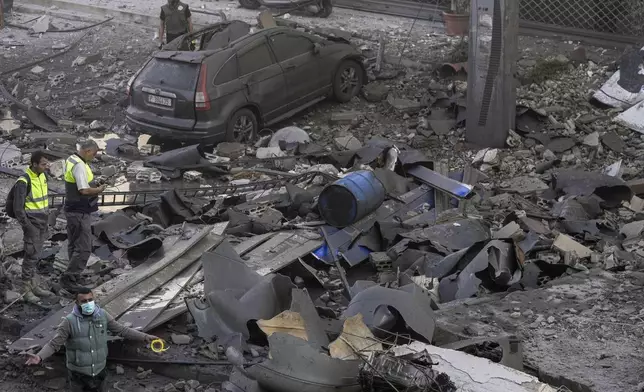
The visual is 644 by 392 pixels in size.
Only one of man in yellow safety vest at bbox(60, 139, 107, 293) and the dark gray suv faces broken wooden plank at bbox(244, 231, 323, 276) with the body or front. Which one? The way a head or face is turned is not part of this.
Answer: the man in yellow safety vest

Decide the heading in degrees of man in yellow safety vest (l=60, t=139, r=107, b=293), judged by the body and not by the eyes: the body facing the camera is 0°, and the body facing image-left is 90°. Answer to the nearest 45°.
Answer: approximately 270°

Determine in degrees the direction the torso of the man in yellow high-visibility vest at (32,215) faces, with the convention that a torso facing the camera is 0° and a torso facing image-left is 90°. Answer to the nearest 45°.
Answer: approximately 315°

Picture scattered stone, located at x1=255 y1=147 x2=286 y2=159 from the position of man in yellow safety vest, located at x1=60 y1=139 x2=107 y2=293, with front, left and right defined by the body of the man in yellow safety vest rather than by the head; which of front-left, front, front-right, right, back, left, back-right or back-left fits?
front-left

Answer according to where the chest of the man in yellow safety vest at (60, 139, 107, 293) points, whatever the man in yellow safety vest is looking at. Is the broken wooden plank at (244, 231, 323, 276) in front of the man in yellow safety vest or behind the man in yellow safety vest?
in front

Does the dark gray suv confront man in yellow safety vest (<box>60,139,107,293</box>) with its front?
no

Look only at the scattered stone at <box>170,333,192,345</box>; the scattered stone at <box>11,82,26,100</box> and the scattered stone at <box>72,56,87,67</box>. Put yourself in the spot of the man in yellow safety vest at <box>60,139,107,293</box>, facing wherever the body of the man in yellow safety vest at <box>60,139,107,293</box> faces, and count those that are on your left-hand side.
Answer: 2

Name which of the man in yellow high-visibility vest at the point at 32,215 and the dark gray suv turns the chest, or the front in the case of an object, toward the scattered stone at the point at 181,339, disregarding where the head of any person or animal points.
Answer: the man in yellow high-visibility vest

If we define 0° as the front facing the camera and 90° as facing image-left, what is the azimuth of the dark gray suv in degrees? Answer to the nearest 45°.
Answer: approximately 225°

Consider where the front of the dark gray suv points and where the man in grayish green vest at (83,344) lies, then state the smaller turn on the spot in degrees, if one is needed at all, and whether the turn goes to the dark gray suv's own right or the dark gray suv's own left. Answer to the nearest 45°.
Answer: approximately 135° to the dark gray suv's own right

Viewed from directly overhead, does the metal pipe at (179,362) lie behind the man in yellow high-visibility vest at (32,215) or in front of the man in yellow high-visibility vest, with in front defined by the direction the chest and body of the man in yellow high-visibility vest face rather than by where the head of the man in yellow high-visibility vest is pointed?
in front

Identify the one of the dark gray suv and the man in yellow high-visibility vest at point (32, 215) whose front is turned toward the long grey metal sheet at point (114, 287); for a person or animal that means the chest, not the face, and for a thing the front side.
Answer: the man in yellow high-visibility vest

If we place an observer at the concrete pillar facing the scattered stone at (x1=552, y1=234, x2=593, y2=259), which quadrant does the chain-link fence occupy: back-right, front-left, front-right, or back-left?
back-left

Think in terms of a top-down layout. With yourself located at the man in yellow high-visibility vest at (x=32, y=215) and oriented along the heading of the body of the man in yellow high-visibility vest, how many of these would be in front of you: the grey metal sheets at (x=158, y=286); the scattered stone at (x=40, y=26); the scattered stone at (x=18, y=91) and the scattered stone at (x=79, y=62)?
1

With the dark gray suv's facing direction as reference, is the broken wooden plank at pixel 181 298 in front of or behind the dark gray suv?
behind

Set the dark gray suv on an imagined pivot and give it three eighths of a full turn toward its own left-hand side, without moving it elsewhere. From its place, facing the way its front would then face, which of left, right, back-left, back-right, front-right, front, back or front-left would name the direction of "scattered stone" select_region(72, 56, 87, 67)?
front-right

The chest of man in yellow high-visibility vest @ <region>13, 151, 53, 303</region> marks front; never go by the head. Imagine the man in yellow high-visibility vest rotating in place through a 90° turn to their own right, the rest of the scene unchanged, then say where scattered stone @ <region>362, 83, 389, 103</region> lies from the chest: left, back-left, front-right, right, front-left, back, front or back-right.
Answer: back

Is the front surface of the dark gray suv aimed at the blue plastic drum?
no

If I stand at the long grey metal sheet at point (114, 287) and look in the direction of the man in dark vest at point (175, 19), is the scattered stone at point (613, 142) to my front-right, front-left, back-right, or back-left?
front-right

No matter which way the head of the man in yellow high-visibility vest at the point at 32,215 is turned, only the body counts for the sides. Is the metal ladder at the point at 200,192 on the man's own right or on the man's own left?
on the man's own left

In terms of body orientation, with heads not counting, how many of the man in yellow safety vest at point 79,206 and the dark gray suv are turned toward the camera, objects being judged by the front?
0

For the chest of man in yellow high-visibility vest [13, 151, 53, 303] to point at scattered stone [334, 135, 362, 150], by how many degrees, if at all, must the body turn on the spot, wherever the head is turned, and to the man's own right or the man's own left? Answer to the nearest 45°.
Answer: approximately 90° to the man's own left

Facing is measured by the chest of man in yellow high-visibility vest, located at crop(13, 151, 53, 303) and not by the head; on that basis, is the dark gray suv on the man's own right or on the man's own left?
on the man's own left
